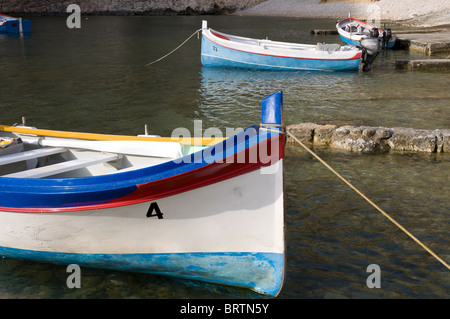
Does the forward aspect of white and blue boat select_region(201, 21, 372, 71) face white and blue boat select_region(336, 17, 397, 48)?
no

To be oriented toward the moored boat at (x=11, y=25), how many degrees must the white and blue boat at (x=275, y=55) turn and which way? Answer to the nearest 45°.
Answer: approximately 45° to its right

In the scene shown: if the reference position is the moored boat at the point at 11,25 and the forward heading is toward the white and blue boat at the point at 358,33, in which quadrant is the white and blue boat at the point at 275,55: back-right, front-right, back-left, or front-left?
front-right

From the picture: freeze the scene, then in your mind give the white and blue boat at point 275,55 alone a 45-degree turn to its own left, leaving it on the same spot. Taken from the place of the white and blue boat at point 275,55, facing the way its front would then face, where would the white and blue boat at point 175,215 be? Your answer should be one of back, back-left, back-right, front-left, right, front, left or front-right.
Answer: front-left

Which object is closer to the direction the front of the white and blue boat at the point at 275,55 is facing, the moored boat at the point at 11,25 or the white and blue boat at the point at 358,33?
the moored boat

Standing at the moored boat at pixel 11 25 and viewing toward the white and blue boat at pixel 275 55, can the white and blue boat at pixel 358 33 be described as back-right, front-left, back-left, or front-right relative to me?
front-left

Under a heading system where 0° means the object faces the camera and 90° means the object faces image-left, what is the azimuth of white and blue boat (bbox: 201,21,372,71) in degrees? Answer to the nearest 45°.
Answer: approximately 90°
